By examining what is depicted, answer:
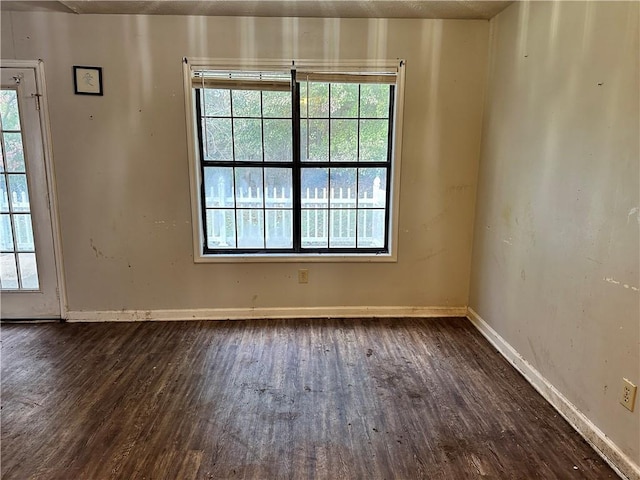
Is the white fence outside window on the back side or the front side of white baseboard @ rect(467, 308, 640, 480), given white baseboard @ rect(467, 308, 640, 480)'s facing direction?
on the front side

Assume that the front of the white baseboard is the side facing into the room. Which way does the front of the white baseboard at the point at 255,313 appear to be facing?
toward the camera

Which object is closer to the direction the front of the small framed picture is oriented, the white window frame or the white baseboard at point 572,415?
the white baseboard

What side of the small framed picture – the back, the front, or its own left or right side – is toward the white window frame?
left

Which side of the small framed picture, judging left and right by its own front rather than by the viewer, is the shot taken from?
front

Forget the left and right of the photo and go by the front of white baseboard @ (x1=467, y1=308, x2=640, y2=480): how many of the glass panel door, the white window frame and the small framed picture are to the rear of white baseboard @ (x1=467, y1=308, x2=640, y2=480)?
0

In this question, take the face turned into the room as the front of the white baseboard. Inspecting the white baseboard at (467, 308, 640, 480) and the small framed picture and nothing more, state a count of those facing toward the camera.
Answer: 1

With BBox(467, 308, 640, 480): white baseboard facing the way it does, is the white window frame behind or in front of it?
in front

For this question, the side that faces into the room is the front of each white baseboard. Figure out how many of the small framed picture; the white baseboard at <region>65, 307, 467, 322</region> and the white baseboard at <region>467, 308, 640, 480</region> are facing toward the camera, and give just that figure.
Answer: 2

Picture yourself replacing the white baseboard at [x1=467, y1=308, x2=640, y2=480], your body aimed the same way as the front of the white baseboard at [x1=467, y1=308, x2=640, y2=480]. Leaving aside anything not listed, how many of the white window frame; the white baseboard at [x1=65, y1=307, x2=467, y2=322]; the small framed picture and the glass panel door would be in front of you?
4

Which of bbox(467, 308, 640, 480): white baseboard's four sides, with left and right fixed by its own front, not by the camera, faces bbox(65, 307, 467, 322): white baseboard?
front

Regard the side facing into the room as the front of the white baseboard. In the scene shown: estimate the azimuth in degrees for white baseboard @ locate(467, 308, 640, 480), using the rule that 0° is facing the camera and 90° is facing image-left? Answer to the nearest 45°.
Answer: approximately 90°

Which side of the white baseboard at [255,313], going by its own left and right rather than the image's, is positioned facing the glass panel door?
right
